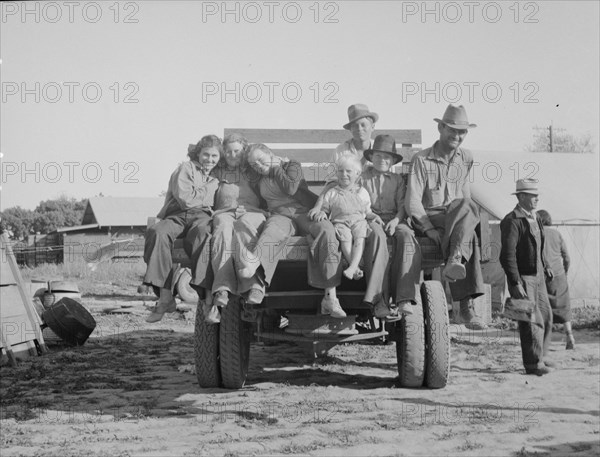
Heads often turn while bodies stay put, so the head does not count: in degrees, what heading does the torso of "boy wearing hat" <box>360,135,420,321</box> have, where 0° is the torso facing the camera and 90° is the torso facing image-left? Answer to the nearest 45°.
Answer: approximately 0°

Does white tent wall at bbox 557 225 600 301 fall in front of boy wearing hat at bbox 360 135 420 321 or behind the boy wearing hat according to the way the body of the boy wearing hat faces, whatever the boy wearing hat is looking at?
behind

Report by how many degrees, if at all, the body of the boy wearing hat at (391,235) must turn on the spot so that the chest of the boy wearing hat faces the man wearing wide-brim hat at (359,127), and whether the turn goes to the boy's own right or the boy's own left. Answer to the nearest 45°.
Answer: approximately 180°

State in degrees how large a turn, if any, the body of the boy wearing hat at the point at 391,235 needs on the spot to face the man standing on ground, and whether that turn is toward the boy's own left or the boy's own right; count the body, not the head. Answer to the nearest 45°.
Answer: approximately 135° to the boy's own left
